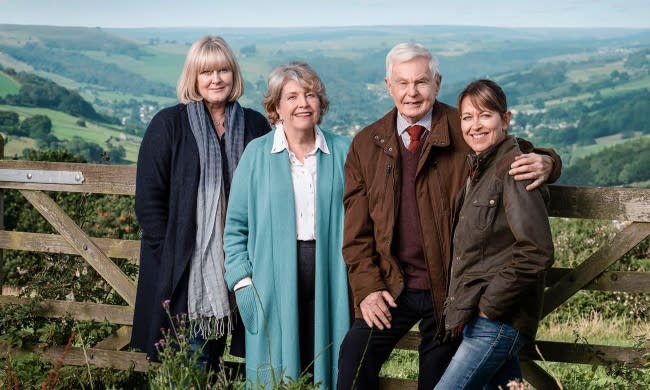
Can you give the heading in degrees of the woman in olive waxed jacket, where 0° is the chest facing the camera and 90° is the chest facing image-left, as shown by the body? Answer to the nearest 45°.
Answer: approximately 45°

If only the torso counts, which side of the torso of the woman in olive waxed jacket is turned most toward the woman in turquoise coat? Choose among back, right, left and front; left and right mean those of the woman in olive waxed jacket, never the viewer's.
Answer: right

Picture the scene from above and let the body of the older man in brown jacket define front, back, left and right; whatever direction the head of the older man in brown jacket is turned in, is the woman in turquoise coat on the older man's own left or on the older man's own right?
on the older man's own right

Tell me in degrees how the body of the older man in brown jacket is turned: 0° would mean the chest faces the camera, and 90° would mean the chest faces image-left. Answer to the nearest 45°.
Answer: approximately 0°
